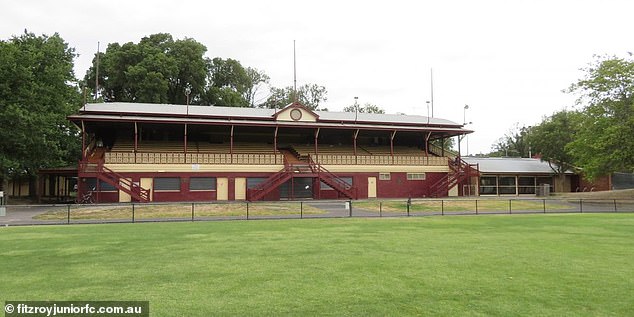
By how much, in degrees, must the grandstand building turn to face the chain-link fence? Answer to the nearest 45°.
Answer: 0° — it already faces it

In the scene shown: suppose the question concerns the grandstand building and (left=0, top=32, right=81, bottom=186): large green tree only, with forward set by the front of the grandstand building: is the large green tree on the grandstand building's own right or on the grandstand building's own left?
on the grandstand building's own right

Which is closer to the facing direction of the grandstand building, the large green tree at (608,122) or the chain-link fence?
the chain-link fence

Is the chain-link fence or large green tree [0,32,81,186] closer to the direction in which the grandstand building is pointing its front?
the chain-link fence

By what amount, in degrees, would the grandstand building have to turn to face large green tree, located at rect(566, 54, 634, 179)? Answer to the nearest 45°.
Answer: approximately 90° to its left

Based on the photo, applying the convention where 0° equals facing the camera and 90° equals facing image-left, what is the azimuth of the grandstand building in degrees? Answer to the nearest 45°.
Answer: approximately 0°
